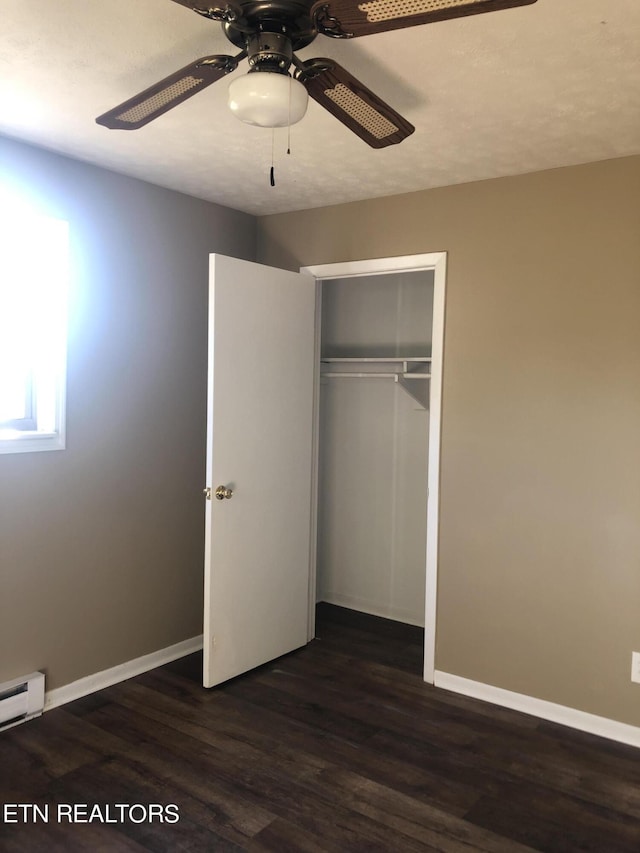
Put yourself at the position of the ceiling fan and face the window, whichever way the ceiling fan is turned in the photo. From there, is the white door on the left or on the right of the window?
right

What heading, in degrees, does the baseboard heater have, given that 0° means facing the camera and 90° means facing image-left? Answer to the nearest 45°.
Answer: approximately 315°

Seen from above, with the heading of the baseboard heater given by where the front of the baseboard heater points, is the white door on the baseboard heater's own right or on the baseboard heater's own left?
on the baseboard heater's own left
